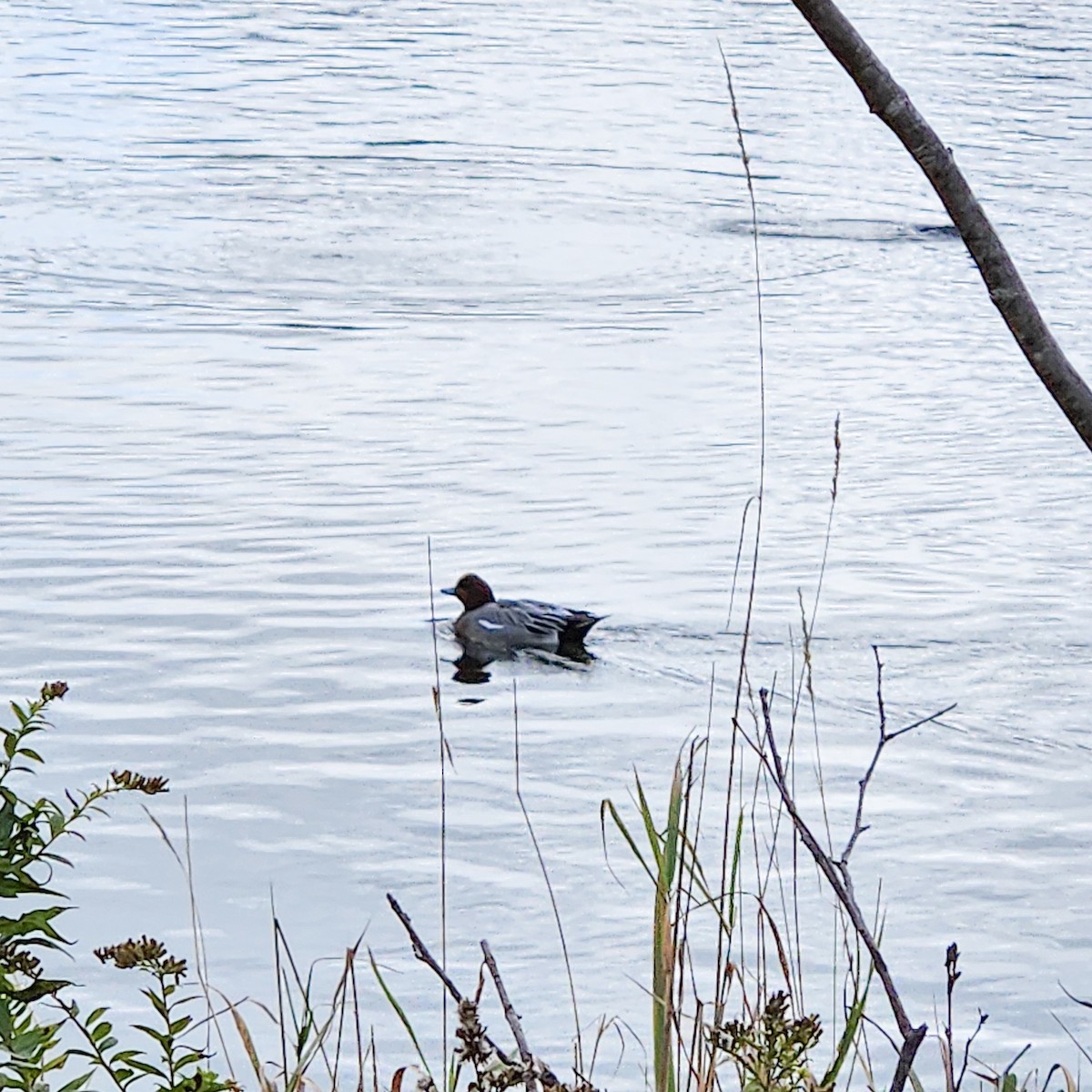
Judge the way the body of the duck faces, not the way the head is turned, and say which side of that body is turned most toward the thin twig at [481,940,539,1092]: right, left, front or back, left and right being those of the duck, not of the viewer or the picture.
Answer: left

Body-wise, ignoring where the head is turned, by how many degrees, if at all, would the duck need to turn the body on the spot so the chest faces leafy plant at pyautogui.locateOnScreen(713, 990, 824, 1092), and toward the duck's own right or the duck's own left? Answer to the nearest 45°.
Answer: approximately 90° to the duck's own left

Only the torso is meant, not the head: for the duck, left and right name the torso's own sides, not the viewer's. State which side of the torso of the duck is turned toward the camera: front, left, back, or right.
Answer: left
